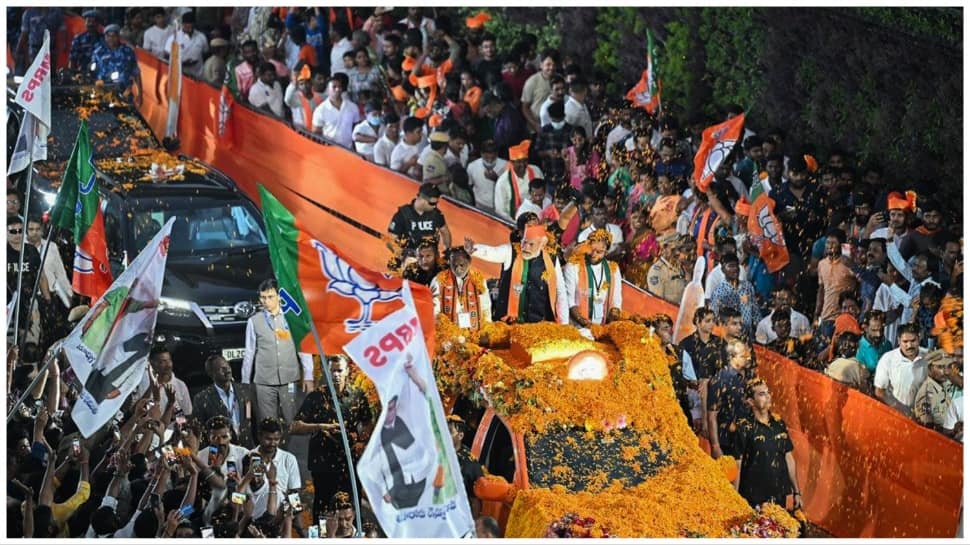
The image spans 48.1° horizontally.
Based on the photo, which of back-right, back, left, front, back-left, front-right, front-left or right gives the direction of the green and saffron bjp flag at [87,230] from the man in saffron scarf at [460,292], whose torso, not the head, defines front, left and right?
right

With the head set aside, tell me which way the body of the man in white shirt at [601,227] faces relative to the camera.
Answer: toward the camera

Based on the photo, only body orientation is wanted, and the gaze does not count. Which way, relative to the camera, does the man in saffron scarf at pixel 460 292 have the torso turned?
toward the camera

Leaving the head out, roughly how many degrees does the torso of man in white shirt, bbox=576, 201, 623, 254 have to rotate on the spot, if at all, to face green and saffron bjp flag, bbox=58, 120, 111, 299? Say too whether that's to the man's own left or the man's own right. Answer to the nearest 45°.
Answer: approximately 45° to the man's own right

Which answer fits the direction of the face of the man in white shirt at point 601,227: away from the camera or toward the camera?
toward the camera

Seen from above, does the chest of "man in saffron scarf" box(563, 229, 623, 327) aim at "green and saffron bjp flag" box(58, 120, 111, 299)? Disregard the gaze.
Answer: no

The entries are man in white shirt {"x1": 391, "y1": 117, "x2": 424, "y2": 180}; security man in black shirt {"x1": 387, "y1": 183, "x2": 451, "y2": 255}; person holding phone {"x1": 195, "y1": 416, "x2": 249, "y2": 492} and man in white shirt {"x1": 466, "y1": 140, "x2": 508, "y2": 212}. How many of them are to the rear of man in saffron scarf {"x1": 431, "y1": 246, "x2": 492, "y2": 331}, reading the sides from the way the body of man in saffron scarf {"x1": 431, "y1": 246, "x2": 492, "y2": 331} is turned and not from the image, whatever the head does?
3

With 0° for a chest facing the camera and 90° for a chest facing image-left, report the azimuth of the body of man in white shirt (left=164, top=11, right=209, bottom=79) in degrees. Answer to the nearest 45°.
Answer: approximately 45°

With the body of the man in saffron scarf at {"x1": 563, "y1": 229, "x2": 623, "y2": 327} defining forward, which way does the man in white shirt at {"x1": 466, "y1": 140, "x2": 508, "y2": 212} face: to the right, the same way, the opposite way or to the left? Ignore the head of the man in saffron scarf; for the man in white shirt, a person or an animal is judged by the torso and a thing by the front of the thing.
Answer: the same way

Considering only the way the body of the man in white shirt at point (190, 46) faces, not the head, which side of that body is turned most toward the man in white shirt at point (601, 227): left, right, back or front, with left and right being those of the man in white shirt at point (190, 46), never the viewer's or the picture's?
left

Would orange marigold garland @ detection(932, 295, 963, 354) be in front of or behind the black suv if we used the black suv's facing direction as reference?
in front
